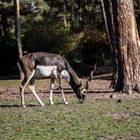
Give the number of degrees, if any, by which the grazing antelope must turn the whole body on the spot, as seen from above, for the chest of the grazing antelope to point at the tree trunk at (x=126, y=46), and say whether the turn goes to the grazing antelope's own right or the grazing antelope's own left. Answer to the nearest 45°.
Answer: approximately 45° to the grazing antelope's own left

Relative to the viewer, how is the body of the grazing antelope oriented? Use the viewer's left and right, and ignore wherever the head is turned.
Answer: facing to the right of the viewer
